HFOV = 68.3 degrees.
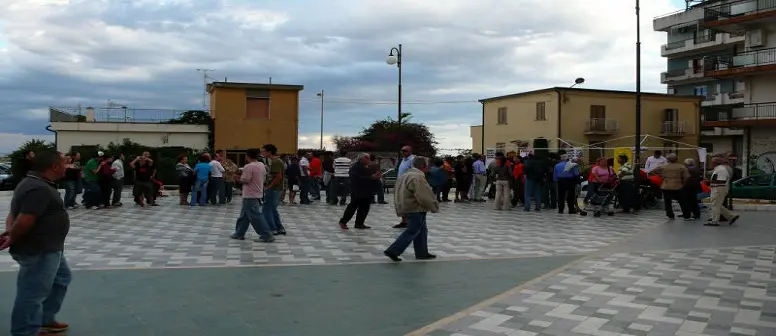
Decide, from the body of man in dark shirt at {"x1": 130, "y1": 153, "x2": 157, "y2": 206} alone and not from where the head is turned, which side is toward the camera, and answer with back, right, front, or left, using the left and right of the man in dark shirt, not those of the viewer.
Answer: front

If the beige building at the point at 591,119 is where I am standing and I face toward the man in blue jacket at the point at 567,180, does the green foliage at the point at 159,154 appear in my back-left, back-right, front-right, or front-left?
front-right

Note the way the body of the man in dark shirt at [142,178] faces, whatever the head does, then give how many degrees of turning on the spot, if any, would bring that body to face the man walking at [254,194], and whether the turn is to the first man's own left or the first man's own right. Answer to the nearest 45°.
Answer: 0° — they already face them

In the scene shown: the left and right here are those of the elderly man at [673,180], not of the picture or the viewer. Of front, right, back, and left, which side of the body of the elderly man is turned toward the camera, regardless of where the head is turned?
back

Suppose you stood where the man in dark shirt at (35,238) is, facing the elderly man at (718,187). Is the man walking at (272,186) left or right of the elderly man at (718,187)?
left

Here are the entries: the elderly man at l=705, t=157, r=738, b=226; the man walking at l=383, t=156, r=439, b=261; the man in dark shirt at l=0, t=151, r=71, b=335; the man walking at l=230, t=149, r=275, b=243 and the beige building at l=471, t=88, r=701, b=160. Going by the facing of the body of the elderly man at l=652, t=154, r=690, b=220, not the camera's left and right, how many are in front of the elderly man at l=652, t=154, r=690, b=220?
1

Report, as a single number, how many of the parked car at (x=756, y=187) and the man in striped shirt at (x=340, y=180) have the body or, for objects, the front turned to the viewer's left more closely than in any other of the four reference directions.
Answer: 1

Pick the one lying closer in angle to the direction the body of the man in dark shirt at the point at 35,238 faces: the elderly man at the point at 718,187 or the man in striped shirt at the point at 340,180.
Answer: the elderly man

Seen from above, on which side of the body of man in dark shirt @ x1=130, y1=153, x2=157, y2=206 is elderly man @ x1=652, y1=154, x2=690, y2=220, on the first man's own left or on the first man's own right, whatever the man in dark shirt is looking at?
on the first man's own left

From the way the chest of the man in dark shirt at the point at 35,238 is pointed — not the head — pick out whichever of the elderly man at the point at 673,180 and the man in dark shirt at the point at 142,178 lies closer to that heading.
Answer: the elderly man

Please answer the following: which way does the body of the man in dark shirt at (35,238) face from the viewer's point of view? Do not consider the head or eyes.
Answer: to the viewer's right
